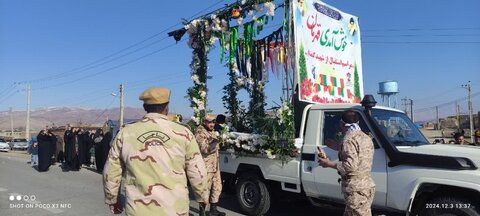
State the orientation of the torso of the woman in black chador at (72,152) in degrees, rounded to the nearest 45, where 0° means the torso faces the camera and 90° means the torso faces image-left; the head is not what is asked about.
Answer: approximately 315°

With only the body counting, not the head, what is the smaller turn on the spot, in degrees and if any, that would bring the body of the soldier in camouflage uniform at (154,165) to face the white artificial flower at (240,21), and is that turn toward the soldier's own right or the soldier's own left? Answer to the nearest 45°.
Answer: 0° — they already face it

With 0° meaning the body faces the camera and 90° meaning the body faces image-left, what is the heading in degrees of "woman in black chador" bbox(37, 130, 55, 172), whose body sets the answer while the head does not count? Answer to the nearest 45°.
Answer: approximately 315°

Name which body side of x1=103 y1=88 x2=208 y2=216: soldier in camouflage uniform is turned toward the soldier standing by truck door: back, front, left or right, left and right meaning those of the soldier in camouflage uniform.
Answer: right

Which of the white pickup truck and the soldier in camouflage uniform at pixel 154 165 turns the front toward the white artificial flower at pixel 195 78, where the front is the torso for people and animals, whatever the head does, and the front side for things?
the soldier in camouflage uniform

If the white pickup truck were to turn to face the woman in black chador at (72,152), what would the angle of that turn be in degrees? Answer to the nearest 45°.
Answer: approximately 180°

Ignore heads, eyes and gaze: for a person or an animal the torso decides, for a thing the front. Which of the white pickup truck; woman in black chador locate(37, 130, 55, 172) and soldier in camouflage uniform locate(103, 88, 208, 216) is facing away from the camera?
the soldier in camouflage uniform

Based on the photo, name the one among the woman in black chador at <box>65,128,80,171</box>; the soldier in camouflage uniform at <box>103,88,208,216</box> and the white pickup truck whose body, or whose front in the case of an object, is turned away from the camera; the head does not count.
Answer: the soldier in camouflage uniform

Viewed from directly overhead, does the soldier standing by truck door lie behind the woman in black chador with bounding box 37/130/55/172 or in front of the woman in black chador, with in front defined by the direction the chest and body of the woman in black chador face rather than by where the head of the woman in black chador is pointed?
in front

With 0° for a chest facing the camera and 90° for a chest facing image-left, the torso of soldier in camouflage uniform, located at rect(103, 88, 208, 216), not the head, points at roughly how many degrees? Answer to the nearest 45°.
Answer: approximately 180°

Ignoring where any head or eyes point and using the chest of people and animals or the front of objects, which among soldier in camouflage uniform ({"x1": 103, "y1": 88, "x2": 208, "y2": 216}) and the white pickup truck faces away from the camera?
the soldier in camouflage uniform

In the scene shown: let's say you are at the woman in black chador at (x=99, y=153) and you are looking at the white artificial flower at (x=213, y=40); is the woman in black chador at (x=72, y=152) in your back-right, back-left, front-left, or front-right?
back-right

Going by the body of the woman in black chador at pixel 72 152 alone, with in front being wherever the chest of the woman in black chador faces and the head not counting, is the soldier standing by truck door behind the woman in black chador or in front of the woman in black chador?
in front

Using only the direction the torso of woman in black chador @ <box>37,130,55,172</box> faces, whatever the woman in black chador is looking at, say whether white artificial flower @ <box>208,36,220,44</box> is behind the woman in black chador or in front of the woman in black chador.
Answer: in front

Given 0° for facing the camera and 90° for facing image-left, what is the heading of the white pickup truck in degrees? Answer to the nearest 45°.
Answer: approximately 315°
